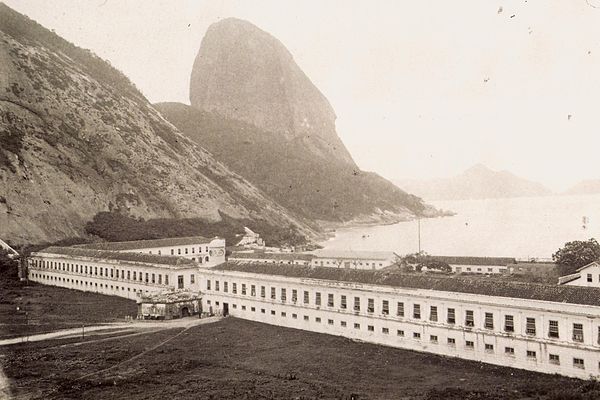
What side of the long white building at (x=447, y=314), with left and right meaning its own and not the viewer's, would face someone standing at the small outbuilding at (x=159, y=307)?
right

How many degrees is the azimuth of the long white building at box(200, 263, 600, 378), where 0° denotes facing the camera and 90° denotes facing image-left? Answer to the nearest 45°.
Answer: approximately 45°
